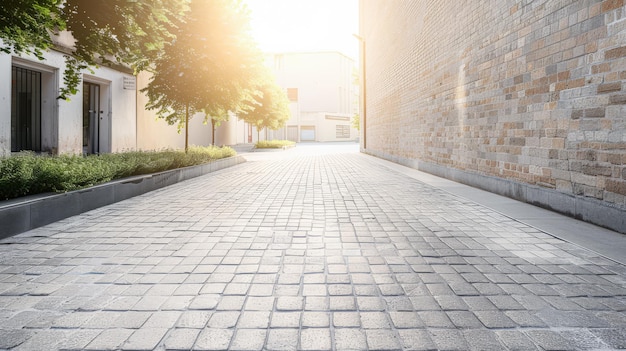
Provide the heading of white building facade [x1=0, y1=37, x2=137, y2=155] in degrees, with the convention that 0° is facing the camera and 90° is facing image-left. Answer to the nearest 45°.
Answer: approximately 315°

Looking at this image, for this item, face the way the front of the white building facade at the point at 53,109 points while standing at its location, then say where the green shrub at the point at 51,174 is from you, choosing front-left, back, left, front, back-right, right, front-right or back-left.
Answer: front-right

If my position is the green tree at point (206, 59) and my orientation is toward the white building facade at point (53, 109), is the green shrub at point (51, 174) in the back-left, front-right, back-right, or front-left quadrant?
front-left

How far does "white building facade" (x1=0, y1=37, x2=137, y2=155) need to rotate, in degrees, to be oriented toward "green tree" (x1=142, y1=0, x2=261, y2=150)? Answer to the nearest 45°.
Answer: approximately 45° to its left
